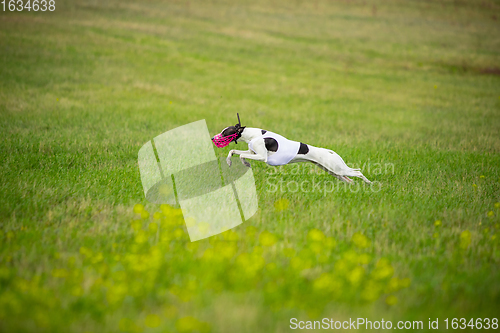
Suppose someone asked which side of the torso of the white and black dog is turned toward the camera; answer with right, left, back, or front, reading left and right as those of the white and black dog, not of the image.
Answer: left
